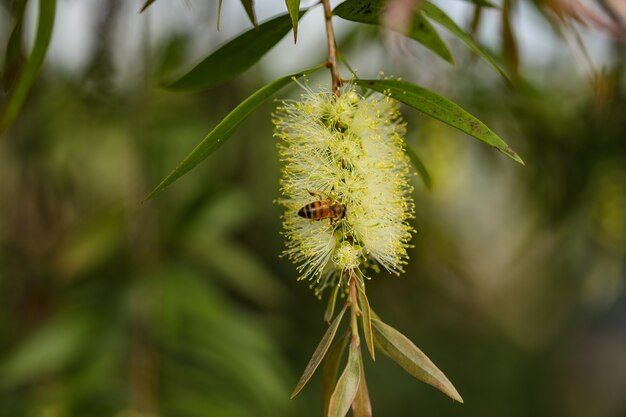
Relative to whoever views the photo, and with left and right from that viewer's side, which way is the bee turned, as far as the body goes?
facing to the right of the viewer
